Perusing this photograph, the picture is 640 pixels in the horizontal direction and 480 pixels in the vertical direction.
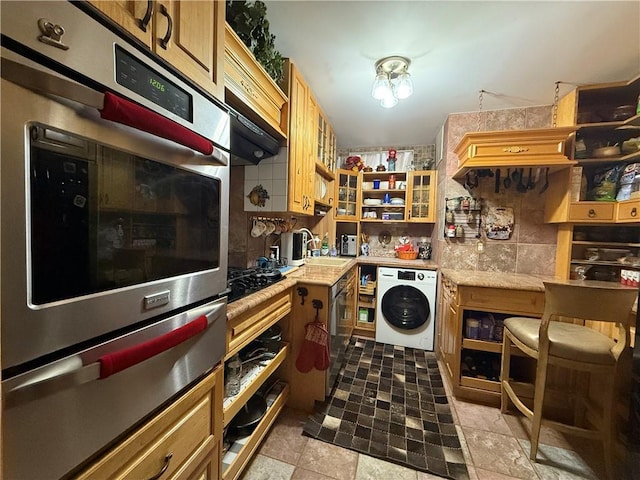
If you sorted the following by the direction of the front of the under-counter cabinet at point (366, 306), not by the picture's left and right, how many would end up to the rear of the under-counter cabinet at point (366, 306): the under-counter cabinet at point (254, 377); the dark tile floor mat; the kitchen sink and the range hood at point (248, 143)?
0

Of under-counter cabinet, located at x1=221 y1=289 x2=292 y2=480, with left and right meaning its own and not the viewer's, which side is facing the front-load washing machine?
left

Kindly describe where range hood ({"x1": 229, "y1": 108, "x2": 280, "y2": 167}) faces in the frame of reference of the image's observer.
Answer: facing the viewer and to the right of the viewer

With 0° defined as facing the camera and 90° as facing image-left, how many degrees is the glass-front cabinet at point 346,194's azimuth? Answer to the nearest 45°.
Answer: approximately 0°

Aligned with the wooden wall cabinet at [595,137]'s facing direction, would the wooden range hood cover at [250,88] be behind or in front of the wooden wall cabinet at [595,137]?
in front

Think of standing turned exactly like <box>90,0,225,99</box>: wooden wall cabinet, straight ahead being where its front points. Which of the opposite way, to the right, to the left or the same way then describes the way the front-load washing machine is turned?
to the right

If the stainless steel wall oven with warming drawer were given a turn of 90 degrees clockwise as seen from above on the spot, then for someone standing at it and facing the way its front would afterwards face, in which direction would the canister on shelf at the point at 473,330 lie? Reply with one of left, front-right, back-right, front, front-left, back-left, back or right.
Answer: back-left

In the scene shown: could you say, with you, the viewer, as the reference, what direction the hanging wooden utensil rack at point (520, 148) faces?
facing the viewer

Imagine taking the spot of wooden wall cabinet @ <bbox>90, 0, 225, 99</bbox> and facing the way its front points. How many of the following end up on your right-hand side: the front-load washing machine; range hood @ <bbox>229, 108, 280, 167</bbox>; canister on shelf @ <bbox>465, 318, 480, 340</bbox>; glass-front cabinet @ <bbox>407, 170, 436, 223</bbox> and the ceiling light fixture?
0

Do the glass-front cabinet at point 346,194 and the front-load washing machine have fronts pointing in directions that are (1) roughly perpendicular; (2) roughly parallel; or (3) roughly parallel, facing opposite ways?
roughly parallel

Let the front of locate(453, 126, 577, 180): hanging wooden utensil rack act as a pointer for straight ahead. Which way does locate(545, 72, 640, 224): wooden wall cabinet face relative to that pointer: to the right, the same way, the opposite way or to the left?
the same way

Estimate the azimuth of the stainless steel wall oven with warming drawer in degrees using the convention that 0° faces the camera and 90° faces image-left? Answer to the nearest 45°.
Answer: approximately 315°

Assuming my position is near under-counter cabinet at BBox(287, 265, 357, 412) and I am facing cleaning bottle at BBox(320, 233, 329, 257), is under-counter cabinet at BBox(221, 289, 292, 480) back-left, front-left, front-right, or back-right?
back-left

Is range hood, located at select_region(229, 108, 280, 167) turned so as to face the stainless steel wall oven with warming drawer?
no

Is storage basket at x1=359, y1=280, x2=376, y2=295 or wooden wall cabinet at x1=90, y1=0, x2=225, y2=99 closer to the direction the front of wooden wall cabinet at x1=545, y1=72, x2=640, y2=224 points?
the wooden wall cabinet
